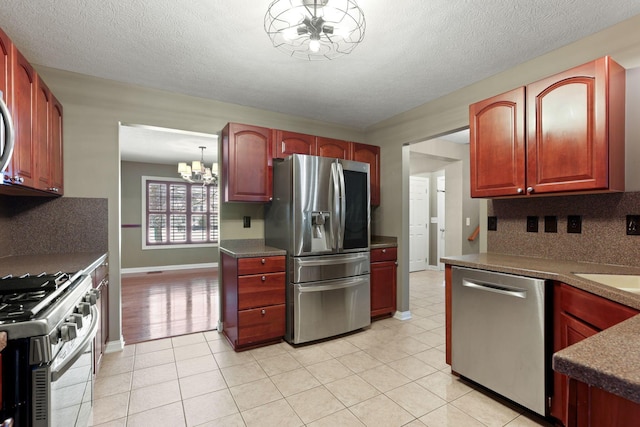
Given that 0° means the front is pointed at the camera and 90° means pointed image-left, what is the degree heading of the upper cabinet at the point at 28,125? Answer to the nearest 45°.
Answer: approximately 270°

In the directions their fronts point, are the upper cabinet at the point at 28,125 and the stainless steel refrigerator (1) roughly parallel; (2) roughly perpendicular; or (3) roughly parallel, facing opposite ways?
roughly perpendicular

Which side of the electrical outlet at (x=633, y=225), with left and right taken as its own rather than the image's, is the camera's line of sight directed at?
front

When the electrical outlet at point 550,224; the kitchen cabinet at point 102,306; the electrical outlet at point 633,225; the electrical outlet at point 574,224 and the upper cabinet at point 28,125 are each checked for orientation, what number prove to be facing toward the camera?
3

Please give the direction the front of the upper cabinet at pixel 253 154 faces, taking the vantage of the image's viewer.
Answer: facing the viewer and to the right of the viewer

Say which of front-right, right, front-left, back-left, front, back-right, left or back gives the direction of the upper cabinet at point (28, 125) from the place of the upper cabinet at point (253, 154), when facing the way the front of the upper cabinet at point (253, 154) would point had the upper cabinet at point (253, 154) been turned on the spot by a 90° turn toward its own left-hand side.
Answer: back

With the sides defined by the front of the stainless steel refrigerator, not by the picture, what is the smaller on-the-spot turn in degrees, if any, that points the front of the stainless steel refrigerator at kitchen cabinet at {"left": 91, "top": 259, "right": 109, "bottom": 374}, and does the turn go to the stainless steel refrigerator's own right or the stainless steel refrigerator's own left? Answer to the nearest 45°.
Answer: approximately 135° to the stainless steel refrigerator's own right

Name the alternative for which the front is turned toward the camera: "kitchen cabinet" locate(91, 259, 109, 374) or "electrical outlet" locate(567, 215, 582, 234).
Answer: the electrical outlet

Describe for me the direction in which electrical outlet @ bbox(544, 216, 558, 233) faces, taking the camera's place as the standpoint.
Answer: facing the viewer

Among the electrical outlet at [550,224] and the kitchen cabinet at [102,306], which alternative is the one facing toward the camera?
the electrical outlet

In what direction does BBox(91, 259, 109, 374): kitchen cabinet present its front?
to the viewer's right

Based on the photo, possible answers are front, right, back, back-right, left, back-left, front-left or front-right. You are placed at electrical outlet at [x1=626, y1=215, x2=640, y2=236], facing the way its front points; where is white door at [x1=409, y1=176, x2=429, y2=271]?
back-right

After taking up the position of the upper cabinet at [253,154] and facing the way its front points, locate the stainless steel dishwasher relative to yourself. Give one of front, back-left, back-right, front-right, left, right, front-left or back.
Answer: front

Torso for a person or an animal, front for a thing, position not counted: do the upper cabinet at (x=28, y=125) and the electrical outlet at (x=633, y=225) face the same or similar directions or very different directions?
very different directions

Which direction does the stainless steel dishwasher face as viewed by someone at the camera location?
facing the viewer and to the left of the viewer

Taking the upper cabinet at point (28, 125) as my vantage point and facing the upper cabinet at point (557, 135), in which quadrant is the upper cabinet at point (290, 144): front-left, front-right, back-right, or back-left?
front-left
